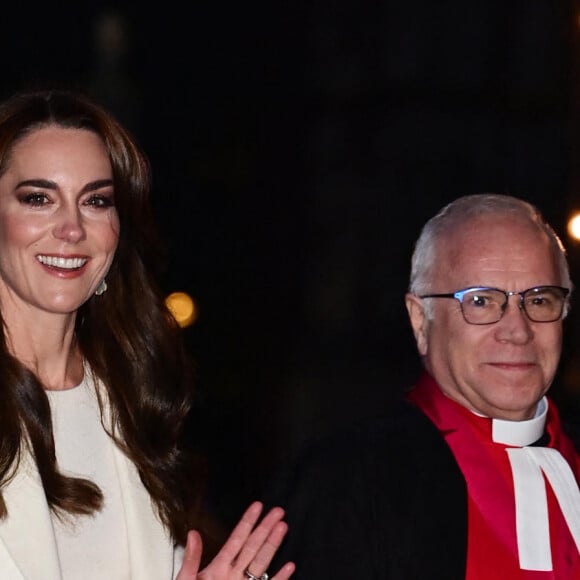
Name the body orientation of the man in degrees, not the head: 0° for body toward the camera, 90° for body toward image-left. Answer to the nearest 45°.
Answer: approximately 315°

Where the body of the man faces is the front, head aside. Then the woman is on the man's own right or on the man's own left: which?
on the man's own right

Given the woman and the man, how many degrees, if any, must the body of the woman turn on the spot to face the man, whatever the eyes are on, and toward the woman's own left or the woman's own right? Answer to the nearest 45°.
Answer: approximately 90° to the woman's own left

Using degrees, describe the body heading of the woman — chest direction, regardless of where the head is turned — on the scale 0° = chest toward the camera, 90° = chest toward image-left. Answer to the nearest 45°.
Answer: approximately 0°
